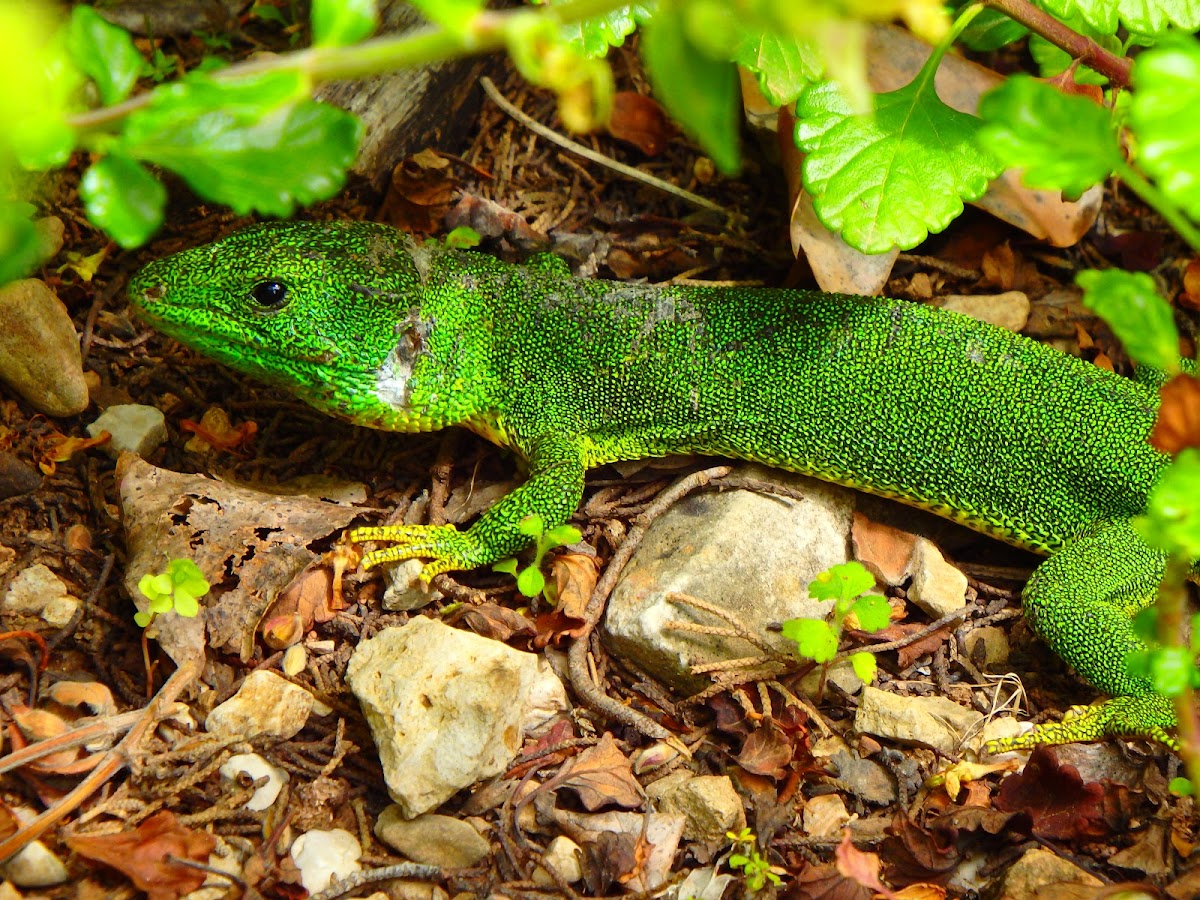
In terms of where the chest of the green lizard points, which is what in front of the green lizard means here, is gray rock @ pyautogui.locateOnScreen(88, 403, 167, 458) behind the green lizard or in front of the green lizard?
in front

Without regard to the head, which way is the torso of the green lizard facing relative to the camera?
to the viewer's left

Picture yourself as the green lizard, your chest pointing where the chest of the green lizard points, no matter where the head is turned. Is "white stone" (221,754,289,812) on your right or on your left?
on your left

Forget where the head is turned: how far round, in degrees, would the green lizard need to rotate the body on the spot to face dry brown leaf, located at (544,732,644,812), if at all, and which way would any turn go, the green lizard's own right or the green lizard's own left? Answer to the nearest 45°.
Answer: approximately 90° to the green lizard's own left

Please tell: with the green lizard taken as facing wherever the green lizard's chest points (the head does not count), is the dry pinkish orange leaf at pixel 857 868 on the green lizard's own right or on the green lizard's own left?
on the green lizard's own left

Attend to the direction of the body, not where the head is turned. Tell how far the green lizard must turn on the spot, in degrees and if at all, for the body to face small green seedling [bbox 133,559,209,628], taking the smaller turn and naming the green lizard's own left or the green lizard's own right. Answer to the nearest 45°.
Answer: approximately 45° to the green lizard's own left

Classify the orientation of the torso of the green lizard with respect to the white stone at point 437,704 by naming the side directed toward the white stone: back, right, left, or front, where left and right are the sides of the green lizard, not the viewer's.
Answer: left

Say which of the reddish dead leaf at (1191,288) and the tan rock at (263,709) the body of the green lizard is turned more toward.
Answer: the tan rock
